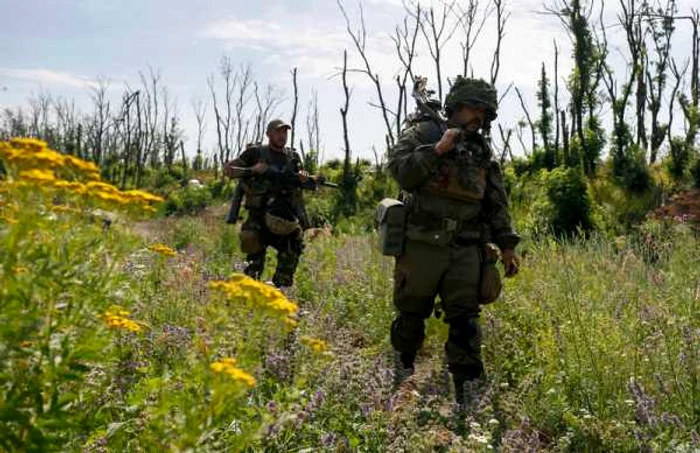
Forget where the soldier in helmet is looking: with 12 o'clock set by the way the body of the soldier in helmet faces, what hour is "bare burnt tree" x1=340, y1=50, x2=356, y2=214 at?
The bare burnt tree is roughly at 7 o'clock from the soldier in helmet.

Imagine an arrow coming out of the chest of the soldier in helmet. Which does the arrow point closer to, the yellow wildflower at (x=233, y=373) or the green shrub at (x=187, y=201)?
the yellow wildflower

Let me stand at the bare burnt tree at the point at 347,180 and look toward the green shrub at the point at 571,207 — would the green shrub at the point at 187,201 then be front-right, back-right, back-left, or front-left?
back-right

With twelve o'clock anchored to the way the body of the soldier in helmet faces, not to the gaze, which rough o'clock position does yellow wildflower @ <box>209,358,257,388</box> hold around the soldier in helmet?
The yellow wildflower is roughly at 2 o'clock from the soldier in helmet.

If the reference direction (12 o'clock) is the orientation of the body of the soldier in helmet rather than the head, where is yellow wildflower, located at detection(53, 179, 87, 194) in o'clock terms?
The yellow wildflower is roughly at 2 o'clock from the soldier in helmet.

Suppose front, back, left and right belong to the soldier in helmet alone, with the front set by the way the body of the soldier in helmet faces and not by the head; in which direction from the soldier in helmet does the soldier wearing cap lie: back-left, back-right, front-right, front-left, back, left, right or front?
back

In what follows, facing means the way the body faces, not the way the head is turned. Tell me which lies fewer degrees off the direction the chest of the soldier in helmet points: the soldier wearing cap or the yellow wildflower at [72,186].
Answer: the yellow wildflower

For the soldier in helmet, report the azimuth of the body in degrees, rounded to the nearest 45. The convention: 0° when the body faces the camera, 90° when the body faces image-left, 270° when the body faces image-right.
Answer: approximately 315°

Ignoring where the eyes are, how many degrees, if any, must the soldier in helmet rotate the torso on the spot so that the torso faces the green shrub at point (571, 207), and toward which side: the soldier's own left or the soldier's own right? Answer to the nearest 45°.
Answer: approximately 135° to the soldier's own left

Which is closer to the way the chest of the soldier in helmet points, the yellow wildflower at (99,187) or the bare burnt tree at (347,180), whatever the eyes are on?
the yellow wildflower

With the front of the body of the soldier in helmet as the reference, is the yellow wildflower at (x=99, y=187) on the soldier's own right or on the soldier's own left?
on the soldier's own right

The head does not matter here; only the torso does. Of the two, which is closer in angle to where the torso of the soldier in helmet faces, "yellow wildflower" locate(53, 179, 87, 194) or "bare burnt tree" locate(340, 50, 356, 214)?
the yellow wildflower
